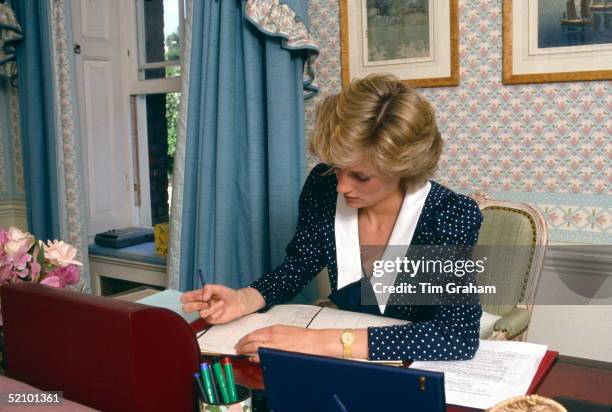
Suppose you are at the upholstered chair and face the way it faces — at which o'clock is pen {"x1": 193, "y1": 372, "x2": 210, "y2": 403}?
The pen is roughly at 11 o'clock from the upholstered chair.

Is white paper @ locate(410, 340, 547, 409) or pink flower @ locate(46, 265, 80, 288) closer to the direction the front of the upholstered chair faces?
the pink flower

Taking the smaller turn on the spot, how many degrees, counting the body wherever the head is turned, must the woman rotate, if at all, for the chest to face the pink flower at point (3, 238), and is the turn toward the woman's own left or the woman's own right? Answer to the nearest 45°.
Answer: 0° — they already face it

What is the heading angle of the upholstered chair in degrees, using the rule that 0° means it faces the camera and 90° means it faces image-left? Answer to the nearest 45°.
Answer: approximately 45°

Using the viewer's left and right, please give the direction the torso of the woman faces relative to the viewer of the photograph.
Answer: facing the viewer and to the left of the viewer

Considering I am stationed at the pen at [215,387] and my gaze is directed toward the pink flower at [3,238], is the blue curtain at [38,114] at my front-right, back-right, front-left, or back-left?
front-right

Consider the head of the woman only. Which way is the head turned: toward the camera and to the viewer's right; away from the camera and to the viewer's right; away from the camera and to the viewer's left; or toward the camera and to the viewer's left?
toward the camera and to the viewer's left

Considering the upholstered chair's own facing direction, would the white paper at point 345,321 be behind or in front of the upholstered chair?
in front

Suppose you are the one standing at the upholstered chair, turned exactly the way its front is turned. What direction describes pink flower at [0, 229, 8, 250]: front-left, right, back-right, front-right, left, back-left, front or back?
front

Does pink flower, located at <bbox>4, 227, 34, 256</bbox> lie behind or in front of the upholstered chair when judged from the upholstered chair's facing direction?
in front
